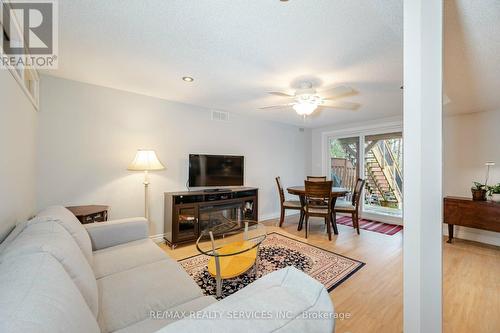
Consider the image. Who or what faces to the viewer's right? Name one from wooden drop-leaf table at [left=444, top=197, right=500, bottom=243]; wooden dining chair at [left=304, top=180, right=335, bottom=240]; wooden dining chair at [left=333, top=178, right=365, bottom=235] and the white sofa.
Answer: the white sofa

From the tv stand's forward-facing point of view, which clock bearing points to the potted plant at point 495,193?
The potted plant is roughly at 11 o'clock from the tv stand.

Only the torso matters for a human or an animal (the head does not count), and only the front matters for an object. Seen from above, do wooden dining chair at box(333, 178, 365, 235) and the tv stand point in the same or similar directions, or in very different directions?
very different directions

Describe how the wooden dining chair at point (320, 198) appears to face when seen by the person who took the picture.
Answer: facing away from the viewer

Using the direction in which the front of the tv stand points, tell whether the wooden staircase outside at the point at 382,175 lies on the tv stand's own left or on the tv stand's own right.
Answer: on the tv stand's own left

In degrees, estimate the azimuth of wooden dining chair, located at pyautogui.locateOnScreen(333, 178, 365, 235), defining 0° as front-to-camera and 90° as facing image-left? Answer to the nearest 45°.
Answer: approximately 90°

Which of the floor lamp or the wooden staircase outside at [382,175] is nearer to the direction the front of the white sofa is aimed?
the wooden staircase outside

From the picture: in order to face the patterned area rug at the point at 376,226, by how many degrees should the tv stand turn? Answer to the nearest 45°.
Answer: approximately 45° to its left

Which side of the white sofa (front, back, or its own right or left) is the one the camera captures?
right
